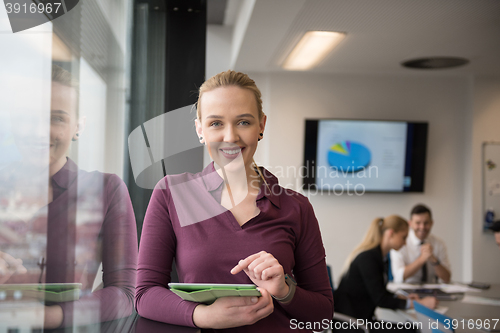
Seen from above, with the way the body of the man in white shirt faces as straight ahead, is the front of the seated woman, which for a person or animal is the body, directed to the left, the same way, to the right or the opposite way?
to the left

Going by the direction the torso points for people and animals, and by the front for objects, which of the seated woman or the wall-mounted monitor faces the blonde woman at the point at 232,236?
the wall-mounted monitor

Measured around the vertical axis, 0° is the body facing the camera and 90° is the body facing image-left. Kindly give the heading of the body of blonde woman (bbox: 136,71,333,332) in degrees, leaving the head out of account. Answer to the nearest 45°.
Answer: approximately 0°

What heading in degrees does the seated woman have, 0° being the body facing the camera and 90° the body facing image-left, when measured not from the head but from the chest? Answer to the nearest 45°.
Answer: approximately 270°

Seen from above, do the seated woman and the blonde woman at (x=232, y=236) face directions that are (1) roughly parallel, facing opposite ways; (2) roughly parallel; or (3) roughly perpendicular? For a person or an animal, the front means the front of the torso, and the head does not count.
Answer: roughly perpendicular
